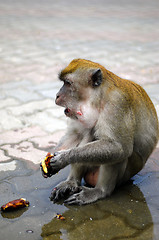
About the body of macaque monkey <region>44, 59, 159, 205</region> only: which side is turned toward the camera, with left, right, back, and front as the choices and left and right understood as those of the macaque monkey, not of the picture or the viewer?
left
